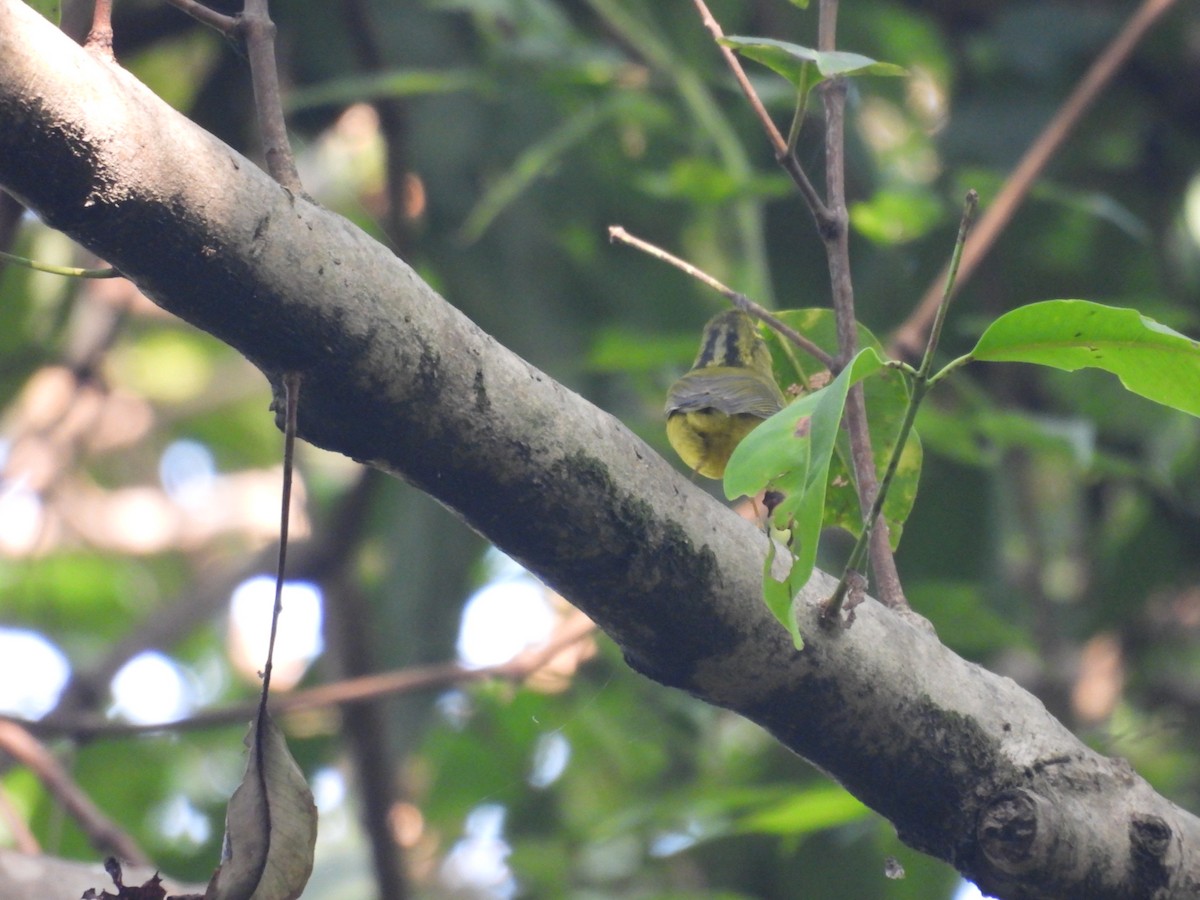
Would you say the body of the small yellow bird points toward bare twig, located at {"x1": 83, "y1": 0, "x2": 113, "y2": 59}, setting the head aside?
no

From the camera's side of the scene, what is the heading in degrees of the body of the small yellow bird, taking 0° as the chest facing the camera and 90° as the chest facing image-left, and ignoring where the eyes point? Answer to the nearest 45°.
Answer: approximately 180°

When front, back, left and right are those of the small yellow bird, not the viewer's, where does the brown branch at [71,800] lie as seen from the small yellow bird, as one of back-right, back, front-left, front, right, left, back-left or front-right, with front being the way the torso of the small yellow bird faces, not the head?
front-left
